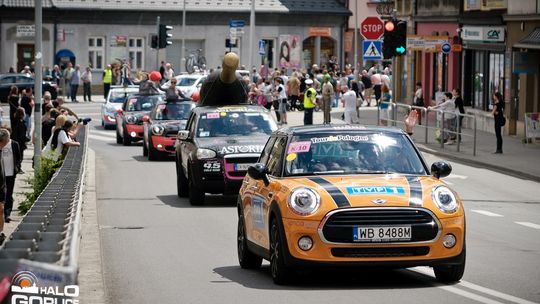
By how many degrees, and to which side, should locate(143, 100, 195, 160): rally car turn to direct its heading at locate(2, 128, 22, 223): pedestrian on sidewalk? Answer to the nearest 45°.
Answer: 0° — it already faces them

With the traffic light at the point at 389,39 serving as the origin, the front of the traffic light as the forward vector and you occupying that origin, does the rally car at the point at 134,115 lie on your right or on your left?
on your right

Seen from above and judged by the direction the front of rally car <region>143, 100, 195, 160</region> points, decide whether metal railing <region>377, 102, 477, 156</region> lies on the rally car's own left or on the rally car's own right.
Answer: on the rally car's own left

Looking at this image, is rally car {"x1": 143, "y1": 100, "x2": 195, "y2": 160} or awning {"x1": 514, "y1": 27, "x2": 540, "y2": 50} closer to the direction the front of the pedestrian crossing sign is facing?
the rally car

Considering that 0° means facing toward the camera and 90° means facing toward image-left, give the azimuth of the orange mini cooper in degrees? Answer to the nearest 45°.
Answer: approximately 0°
